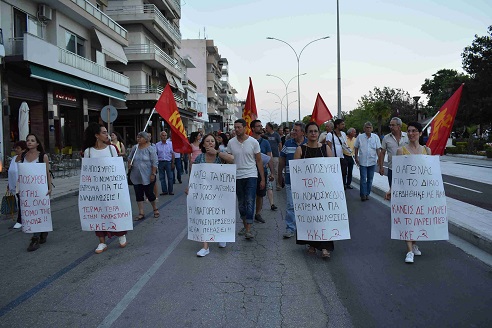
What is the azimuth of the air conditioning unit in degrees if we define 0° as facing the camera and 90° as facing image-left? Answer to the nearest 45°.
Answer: approximately 315°

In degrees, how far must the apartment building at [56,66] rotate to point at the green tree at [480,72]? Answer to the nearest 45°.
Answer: approximately 45° to its left

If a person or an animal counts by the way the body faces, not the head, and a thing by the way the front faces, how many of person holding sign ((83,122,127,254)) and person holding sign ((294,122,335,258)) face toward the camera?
2

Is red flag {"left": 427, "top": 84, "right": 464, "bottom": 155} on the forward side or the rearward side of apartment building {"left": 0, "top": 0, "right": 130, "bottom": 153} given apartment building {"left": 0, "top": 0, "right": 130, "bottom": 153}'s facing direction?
on the forward side

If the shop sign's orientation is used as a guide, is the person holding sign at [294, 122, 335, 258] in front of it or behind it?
in front

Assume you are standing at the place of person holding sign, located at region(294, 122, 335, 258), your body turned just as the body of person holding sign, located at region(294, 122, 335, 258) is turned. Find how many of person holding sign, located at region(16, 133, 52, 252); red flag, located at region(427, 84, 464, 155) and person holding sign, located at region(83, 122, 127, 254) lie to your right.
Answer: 2

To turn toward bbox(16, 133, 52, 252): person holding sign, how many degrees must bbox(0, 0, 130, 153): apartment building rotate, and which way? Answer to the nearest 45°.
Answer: approximately 45° to its right

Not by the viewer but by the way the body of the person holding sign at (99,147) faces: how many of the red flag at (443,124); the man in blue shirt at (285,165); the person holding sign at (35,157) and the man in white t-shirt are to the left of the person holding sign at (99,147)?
3
